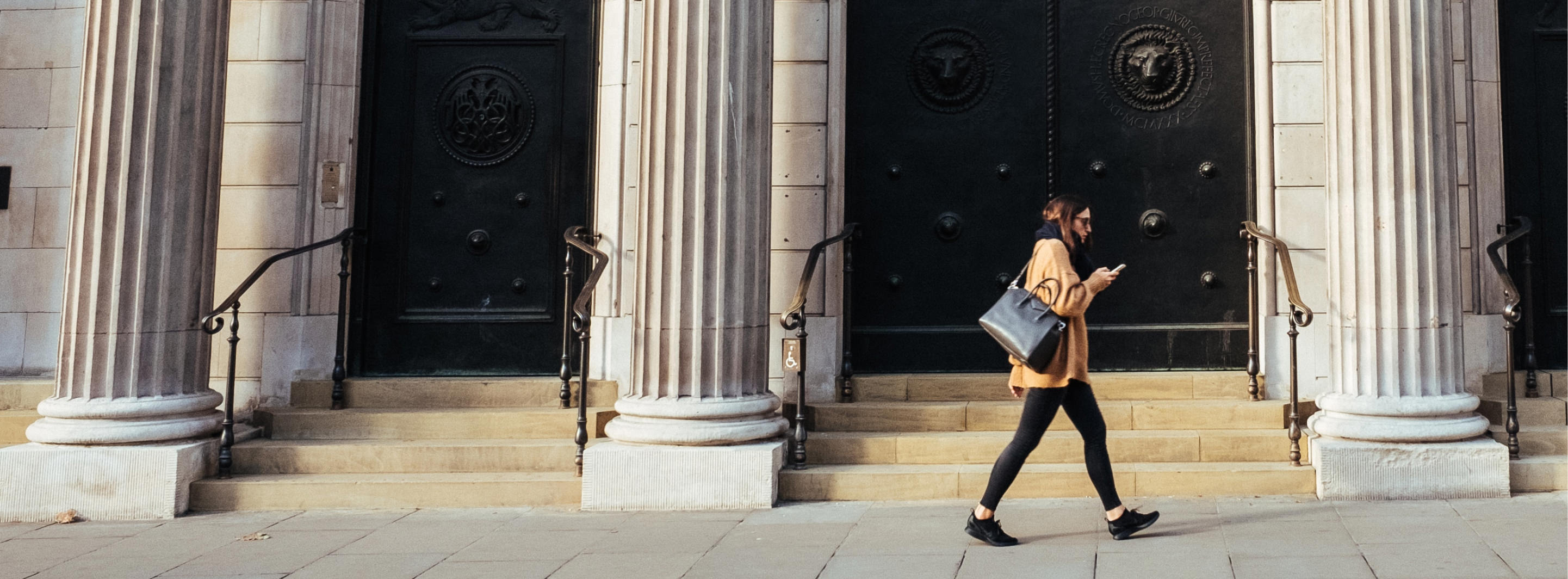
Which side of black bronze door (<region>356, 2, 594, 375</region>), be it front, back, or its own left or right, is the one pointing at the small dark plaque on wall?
right

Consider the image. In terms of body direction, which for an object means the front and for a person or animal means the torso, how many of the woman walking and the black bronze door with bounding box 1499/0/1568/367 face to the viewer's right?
1

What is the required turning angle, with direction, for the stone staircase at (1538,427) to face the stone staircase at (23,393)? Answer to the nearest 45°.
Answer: approximately 45° to its right

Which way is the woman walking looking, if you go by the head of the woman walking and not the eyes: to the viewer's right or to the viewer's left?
to the viewer's right

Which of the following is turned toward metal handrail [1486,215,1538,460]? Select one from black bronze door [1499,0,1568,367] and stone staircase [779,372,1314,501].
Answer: the black bronze door

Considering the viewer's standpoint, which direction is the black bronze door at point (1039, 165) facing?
facing the viewer

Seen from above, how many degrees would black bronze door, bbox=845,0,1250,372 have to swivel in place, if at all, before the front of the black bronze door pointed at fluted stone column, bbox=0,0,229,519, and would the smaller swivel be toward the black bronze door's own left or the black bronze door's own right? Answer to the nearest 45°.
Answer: approximately 45° to the black bronze door's own right

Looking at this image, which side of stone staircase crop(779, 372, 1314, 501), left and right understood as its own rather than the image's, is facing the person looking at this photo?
front

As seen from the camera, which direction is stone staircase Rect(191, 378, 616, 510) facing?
toward the camera

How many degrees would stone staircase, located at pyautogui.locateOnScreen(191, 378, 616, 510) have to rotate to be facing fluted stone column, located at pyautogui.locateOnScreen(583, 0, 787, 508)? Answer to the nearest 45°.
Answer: approximately 45° to its left

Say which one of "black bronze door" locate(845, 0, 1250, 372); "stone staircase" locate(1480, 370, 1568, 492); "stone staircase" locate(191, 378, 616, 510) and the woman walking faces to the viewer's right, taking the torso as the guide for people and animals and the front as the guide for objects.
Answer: the woman walking

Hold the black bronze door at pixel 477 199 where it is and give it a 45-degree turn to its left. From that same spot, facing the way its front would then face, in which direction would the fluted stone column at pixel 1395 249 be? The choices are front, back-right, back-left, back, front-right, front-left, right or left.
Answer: front

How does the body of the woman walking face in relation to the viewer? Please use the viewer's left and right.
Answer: facing to the right of the viewer
